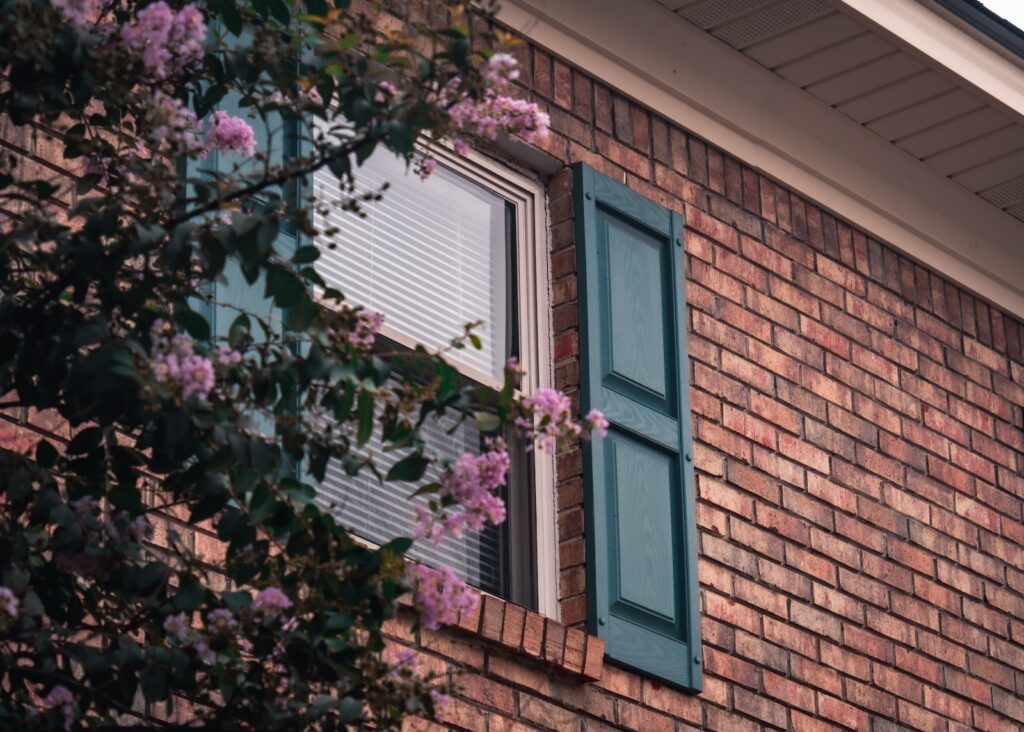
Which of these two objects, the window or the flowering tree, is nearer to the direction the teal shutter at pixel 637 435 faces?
the flowering tree

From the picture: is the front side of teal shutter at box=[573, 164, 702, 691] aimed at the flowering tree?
no

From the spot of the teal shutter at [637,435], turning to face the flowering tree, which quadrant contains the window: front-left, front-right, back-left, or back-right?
front-right

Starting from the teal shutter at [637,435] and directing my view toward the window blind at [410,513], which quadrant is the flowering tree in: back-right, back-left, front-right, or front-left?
front-left

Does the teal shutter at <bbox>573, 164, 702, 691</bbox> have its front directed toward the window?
no

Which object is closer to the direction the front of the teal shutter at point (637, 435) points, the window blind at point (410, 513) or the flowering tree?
the flowering tree

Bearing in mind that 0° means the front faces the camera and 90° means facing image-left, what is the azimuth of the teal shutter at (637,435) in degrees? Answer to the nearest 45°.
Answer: approximately 315°
